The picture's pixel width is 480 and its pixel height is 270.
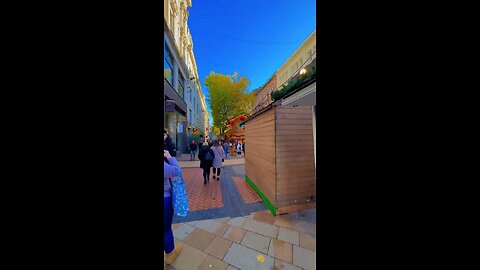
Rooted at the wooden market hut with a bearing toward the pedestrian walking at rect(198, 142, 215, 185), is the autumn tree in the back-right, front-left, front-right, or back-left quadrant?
front-right

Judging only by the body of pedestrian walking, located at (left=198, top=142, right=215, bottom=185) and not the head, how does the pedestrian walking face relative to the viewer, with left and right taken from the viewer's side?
facing away from the viewer

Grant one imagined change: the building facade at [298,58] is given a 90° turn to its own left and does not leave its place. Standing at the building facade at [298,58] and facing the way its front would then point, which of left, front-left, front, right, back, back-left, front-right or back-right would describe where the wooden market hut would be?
front-right

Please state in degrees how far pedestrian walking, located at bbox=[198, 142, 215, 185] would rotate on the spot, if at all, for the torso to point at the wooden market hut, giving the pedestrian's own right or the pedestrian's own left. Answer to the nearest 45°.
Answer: approximately 135° to the pedestrian's own right

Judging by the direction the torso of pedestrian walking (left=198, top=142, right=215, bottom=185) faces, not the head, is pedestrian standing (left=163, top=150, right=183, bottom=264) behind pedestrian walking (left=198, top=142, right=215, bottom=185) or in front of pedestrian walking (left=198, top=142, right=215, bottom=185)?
behind

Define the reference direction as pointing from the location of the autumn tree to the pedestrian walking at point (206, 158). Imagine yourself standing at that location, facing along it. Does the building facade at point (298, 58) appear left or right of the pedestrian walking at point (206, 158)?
left

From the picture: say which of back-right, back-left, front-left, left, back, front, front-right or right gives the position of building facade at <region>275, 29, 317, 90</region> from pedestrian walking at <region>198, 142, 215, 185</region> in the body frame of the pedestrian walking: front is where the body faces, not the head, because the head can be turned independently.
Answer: front-right

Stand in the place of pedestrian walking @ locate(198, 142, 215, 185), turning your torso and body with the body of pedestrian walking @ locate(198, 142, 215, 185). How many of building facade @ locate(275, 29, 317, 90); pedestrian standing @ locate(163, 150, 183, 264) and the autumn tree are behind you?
1

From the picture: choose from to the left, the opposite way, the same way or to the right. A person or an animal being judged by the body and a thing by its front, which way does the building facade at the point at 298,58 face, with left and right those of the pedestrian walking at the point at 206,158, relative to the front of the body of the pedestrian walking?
to the left

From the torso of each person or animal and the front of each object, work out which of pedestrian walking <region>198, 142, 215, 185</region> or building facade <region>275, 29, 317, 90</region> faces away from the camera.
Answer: the pedestrian walking

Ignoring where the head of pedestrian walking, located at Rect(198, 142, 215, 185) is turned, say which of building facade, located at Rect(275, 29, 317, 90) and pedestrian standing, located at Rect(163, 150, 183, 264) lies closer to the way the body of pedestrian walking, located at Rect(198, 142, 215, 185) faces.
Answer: the building facade

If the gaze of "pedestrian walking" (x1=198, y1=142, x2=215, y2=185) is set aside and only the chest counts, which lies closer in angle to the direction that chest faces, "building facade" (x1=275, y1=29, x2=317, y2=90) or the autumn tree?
the autumn tree

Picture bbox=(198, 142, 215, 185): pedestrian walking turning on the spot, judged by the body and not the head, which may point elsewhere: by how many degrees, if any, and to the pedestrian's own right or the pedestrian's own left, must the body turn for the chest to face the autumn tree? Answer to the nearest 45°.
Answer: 0° — they already face it

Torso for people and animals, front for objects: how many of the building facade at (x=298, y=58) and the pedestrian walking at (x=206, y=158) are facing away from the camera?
1
